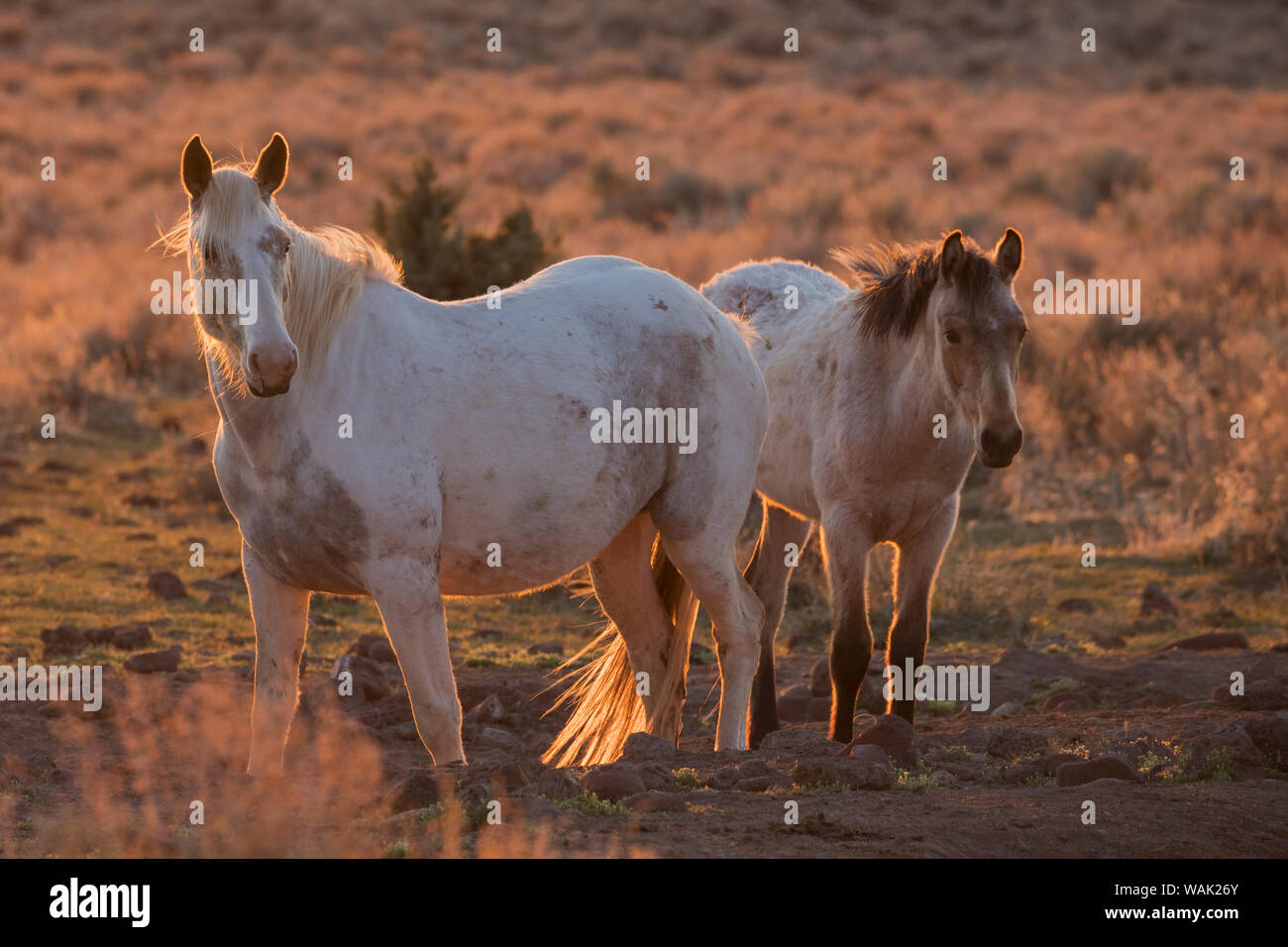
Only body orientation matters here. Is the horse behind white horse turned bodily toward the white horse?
no

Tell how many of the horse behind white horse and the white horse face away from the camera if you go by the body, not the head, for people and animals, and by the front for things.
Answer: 0

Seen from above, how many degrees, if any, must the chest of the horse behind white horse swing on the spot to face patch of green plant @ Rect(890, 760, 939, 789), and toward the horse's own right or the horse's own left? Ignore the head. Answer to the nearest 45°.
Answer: approximately 45° to the horse's own right

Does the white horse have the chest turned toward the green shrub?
no

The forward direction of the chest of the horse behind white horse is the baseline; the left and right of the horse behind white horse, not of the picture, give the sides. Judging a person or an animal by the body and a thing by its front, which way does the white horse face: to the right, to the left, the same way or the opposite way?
to the right

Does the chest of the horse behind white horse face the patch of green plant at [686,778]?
no

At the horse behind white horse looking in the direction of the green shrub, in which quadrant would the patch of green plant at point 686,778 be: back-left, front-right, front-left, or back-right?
back-left

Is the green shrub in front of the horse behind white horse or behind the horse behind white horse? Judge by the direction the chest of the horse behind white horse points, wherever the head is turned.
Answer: behind

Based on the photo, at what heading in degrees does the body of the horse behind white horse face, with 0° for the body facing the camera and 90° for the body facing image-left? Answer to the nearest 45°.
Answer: approximately 315°

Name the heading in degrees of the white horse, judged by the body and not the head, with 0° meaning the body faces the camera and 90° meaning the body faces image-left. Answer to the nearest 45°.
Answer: approximately 45°
